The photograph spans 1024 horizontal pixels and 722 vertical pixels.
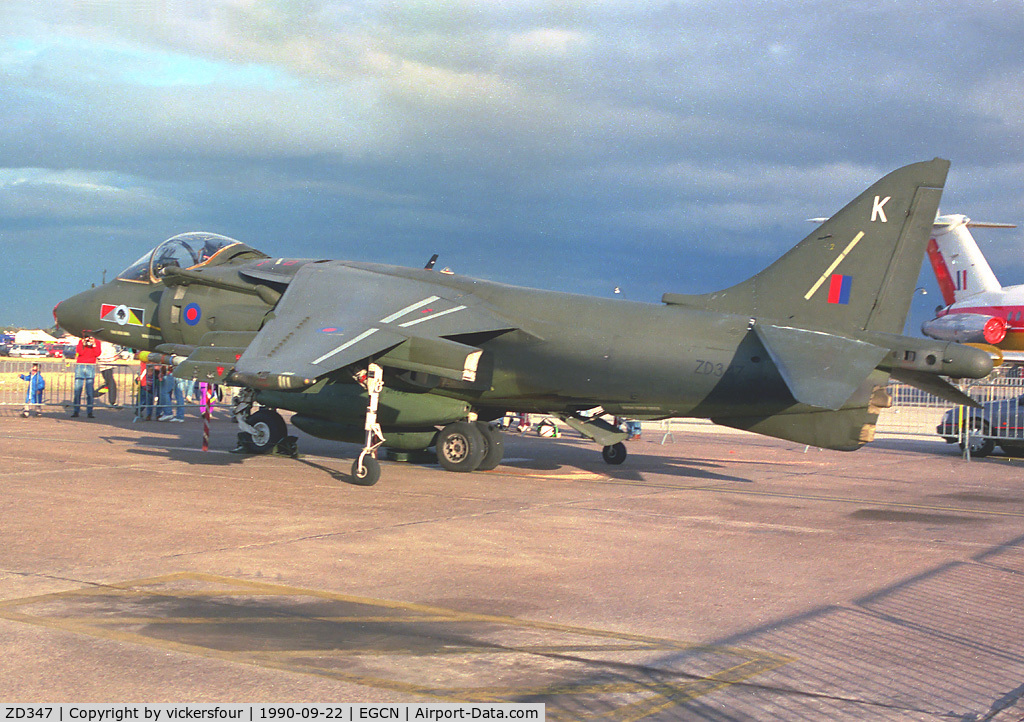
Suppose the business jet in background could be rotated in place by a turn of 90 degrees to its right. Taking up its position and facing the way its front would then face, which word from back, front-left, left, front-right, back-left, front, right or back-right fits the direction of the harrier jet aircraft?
front-left

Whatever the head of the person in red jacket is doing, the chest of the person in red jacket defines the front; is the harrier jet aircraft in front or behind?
in front

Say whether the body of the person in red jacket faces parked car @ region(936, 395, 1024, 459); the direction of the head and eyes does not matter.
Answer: no

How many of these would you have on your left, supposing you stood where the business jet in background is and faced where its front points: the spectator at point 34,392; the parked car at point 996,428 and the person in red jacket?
0

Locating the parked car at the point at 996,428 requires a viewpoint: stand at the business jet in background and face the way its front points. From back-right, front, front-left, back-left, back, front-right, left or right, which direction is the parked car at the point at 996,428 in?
front-right

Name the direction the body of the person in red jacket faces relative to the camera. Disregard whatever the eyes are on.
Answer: toward the camera

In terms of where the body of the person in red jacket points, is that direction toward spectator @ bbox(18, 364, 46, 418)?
no

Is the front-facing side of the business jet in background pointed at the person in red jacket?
no

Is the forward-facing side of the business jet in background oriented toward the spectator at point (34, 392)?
no

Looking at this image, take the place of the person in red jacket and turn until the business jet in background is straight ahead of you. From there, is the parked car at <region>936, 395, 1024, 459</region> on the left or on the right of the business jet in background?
right

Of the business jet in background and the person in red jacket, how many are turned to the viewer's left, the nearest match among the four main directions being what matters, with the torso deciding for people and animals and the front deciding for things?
0

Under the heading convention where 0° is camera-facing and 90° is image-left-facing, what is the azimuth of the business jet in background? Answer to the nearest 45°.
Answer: approximately 315°
